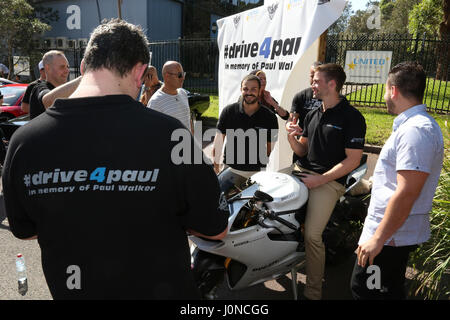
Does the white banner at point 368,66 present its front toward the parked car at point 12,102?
no

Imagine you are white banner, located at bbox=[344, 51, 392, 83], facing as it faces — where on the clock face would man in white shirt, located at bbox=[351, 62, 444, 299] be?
The man in white shirt is roughly at 12 o'clock from the white banner.

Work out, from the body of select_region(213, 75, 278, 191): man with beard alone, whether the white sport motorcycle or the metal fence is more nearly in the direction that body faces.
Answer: the white sport motorcycle

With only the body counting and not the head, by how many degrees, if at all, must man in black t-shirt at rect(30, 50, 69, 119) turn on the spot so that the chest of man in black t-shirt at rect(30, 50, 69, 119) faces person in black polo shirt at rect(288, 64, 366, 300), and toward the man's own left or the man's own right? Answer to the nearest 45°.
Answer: approximately 45° to the man's own right

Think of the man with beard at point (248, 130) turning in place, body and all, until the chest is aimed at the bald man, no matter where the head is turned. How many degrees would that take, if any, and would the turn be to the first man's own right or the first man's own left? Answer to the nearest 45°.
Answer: approximately 135° to the first man's own right

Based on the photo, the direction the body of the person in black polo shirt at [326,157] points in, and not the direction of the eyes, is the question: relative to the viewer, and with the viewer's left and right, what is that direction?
facing the viewer and to the left of the viewer

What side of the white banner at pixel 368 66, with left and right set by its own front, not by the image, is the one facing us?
front

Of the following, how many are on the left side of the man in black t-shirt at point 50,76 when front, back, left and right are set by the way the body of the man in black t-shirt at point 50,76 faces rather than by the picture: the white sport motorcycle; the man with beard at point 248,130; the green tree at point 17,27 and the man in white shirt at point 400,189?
1

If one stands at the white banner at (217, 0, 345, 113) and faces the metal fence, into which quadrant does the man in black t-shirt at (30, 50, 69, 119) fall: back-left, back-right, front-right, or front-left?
back-left

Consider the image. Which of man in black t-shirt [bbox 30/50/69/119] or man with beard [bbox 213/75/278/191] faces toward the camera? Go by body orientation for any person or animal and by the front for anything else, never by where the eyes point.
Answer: the man with beard

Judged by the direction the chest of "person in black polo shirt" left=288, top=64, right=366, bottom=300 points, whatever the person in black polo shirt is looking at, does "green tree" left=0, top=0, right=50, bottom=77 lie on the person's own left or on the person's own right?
on the person's own right

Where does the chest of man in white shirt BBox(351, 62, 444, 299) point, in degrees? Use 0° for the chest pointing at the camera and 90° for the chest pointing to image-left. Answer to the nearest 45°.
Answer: approximately 90°

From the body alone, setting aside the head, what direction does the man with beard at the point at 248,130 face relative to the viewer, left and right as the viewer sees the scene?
facing the viewer

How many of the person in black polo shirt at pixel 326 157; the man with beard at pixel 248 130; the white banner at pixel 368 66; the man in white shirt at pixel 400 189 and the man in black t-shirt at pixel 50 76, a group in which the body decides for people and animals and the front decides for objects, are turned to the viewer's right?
1

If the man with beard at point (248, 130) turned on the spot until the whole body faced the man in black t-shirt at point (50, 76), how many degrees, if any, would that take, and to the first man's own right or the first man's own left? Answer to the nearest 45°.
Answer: approximately 90° to the first man's own right

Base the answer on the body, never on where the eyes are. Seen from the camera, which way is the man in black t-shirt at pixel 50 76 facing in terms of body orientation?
to the viewer's right
